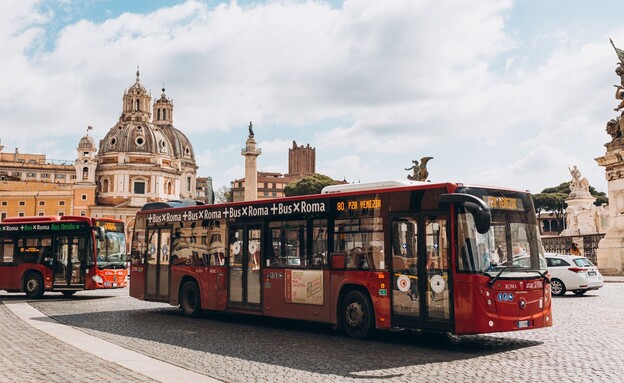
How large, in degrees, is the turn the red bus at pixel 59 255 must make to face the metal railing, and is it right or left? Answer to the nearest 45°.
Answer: approximately 45° to its left

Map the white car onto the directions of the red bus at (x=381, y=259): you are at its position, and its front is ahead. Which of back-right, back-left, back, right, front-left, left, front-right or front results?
left

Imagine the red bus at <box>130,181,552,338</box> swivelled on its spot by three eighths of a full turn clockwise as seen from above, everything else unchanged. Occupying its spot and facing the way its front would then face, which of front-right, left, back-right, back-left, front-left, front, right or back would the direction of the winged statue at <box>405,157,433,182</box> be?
right

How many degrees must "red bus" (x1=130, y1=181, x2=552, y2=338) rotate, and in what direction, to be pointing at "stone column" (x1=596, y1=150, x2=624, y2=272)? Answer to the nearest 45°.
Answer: approximately 90° to its left

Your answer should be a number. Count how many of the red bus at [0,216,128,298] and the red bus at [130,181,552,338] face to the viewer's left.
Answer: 0

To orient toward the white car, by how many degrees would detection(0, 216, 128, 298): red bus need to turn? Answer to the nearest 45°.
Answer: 0° — it already faces it

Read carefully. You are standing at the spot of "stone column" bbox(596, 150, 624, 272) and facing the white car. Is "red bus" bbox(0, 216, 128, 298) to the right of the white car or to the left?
right

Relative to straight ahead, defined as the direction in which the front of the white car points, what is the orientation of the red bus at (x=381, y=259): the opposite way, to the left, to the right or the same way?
the opposite way

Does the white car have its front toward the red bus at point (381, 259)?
no

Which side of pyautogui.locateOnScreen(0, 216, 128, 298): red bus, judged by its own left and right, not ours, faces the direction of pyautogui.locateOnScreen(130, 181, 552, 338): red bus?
front

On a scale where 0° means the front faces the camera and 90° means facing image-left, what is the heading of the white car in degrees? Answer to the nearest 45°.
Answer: approximately 135°

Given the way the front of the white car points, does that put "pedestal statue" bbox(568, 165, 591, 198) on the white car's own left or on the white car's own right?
on the white car's own right

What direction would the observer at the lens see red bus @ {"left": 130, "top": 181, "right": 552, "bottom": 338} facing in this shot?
facing the viewer and to the right of the viewer

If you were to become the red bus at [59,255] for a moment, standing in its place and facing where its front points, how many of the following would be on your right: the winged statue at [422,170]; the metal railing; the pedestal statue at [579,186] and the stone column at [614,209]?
0

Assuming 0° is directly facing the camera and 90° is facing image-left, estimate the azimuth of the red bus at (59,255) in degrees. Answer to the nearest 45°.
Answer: approximately 315°

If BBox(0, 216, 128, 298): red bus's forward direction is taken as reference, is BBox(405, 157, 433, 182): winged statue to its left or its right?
on its left
